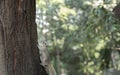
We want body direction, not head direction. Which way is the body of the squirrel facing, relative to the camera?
to the viewer's left
